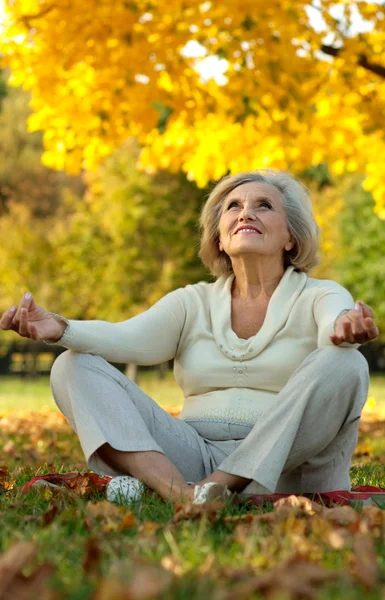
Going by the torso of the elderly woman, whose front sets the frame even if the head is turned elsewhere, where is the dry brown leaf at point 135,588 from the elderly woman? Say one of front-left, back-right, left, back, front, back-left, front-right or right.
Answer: front-left

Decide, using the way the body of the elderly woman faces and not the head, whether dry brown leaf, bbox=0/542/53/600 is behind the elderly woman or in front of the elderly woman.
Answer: in front

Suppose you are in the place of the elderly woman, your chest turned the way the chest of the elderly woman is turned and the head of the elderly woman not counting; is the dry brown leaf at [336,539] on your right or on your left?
on your left

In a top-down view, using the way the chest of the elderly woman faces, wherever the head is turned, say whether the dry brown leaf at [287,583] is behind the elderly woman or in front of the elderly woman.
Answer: in front

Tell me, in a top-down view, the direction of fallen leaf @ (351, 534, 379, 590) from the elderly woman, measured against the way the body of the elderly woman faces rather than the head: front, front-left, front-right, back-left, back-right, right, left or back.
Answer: front-left

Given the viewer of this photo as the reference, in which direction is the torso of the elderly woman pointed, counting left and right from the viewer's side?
facing the viewer and to the left of the viewer

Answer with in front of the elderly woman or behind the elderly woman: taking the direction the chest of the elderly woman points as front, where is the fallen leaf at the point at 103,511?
in front

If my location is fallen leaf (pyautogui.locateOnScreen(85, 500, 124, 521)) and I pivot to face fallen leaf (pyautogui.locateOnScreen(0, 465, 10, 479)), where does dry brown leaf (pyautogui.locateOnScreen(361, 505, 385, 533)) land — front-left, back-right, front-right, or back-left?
back-right
